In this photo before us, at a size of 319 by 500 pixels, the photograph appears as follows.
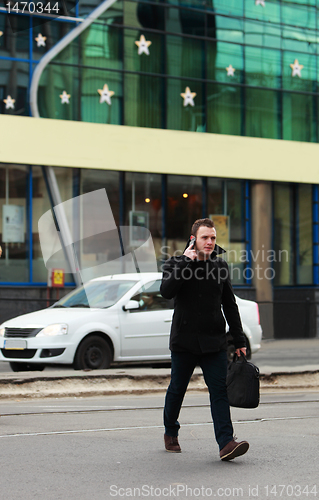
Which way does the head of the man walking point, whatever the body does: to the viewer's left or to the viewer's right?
to the viewer's right

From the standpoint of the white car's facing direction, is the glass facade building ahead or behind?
behind

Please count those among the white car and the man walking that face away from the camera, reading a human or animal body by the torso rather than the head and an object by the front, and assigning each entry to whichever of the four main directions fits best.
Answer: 0

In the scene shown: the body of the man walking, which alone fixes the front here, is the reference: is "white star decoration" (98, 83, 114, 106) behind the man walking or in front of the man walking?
behind

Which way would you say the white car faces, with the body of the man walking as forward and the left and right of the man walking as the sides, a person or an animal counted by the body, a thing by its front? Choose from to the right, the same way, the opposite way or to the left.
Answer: to the right

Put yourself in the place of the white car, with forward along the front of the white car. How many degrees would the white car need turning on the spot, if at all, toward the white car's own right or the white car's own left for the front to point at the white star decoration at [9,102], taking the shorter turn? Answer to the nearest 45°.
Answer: approximately 135° to the white car's own right

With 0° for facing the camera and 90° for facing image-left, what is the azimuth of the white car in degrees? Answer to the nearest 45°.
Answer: approximately 45°

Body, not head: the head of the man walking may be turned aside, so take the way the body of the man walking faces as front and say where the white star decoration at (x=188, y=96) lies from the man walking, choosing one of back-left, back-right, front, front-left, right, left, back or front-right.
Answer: back-left

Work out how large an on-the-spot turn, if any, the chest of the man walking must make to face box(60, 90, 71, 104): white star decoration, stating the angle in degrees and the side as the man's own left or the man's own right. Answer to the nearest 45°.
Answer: approximately 135° to the man's own left

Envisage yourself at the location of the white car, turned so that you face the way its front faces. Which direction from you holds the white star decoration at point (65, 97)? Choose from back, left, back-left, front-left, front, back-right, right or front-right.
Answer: back-right

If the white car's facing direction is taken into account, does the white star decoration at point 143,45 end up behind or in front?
behind

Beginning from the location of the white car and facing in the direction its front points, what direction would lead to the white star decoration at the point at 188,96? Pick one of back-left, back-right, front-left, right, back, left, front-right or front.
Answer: back-right
